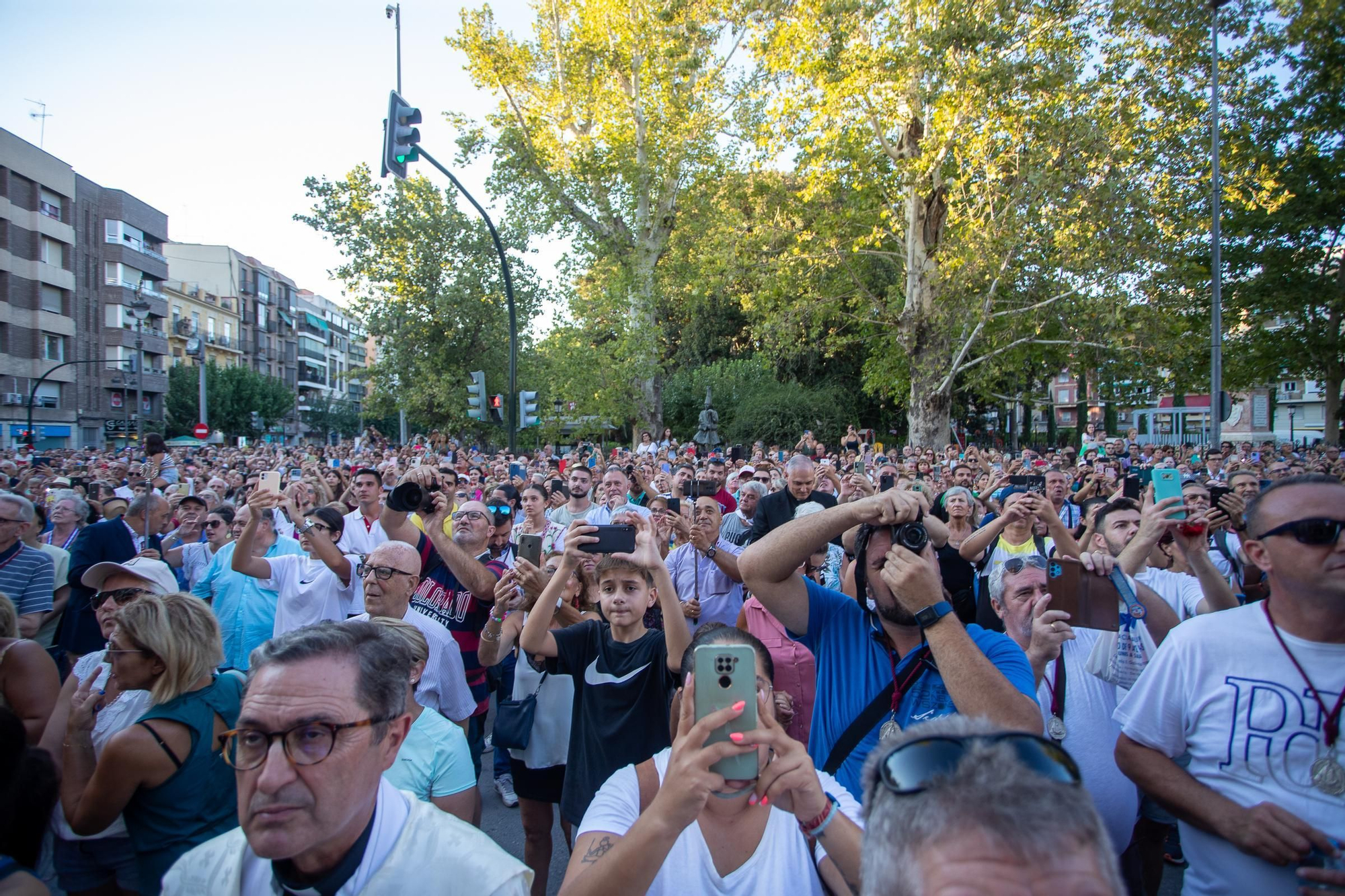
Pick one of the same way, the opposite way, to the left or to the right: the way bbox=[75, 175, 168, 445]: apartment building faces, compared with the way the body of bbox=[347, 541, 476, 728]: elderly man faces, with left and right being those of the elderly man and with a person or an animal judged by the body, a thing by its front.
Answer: to the left

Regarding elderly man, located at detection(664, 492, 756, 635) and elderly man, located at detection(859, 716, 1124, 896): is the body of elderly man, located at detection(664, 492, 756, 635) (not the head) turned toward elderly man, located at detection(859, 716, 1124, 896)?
yes

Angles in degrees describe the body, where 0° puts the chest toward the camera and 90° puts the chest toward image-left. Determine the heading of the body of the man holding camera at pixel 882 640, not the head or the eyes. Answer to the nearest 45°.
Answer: approximately 0°

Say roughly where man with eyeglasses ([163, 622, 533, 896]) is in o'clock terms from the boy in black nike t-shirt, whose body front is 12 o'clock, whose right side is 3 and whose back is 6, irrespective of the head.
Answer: The man with eyeglasses is roughly at 1 o'clock from the boy in black nike t-shirt.

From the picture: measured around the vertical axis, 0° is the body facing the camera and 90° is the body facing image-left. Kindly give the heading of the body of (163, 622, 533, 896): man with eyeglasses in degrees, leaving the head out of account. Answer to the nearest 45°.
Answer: approximately 45°

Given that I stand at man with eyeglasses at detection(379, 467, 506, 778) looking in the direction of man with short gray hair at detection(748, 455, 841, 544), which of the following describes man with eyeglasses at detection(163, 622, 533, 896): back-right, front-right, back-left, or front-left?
back-right

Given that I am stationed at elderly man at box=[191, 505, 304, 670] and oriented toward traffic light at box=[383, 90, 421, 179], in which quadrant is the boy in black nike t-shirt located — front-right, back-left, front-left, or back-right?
back-right

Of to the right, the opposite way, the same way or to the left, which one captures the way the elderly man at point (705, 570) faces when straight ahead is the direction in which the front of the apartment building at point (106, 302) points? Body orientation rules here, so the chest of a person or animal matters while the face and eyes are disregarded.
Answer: to the right

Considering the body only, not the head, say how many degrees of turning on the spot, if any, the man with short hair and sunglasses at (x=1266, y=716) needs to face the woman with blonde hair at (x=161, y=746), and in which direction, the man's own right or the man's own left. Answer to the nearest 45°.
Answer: approximately 90° to the man's own right

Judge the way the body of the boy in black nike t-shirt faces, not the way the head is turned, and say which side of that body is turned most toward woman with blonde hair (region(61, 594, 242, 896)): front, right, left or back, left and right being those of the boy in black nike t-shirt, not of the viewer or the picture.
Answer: right
